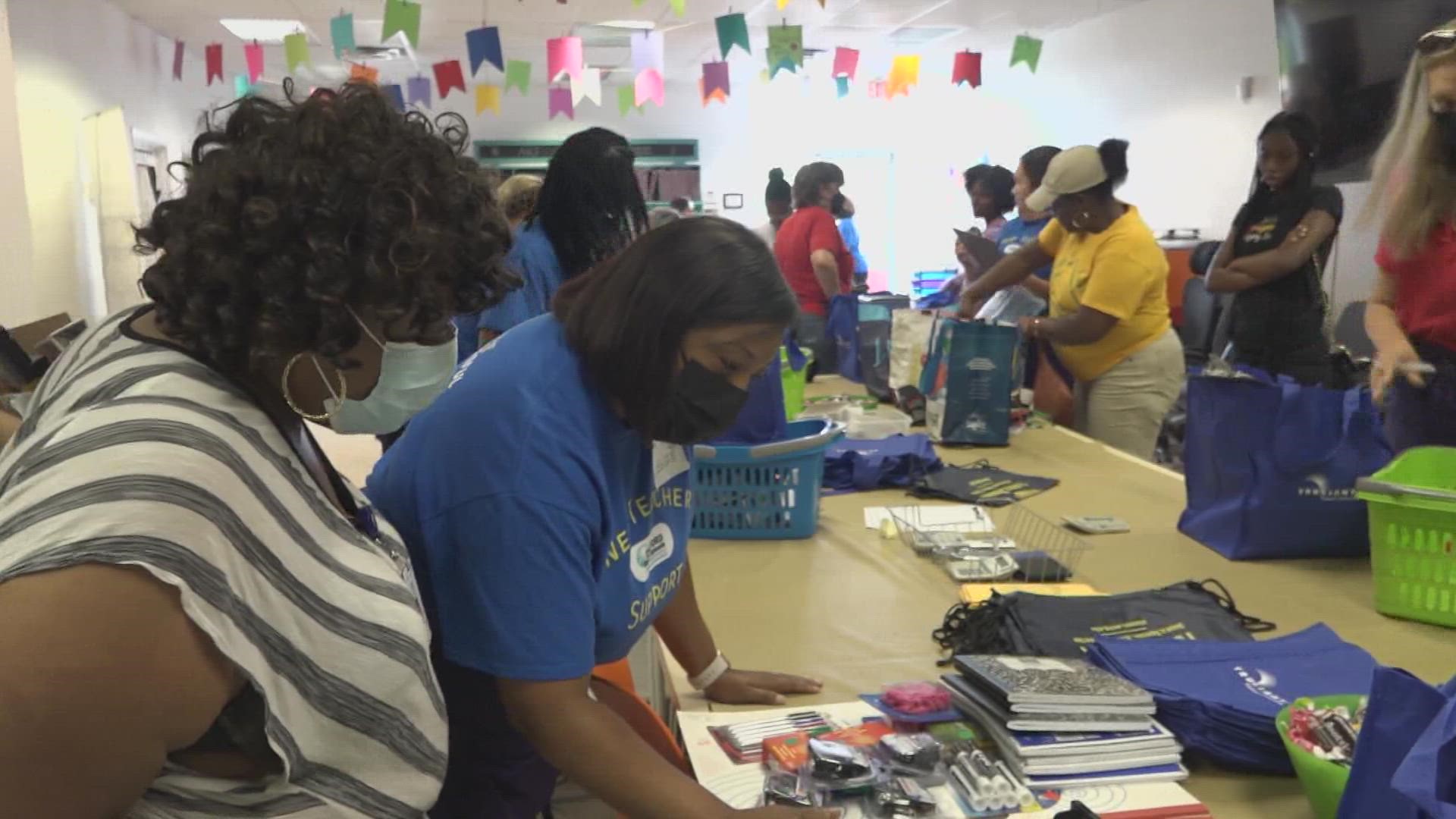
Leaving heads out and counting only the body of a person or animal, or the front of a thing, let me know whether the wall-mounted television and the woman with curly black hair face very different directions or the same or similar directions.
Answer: very different directions

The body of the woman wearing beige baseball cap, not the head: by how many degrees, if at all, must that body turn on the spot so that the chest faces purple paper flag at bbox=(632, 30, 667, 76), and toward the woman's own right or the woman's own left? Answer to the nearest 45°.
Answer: approximately 45° to the woman's own right

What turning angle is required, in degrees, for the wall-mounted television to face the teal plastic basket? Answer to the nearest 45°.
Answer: approximately 45° to its left

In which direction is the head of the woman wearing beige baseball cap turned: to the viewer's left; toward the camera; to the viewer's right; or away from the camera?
to the viewer's left

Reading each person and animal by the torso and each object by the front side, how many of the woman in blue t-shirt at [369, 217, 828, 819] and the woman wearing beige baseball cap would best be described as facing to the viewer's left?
1

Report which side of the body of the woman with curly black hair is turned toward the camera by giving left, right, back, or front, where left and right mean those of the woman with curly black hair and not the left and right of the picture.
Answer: right

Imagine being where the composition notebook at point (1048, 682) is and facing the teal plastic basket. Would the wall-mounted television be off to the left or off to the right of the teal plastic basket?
right

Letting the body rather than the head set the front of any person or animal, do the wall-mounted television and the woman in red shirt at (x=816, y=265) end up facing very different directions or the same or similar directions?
very different directions

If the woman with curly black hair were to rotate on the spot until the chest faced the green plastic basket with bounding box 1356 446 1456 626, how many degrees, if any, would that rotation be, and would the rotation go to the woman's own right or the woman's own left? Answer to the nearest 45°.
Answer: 0° — they already face it

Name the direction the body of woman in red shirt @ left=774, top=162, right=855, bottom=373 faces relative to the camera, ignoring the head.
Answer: to the viewer's right

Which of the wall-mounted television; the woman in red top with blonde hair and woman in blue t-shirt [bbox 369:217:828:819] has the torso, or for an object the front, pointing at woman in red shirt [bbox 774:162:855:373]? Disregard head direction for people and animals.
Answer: the wall-mounted television

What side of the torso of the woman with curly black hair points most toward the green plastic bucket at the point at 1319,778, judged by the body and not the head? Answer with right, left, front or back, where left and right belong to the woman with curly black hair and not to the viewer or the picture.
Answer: front

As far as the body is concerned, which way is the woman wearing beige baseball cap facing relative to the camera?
to the viewer's left

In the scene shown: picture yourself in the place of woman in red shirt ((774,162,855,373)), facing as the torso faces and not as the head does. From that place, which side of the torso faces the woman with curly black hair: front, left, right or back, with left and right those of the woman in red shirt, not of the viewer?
right
